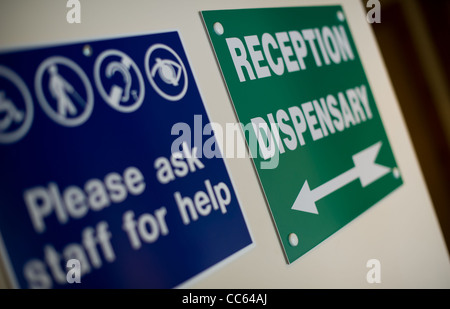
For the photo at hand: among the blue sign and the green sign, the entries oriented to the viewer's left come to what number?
0
